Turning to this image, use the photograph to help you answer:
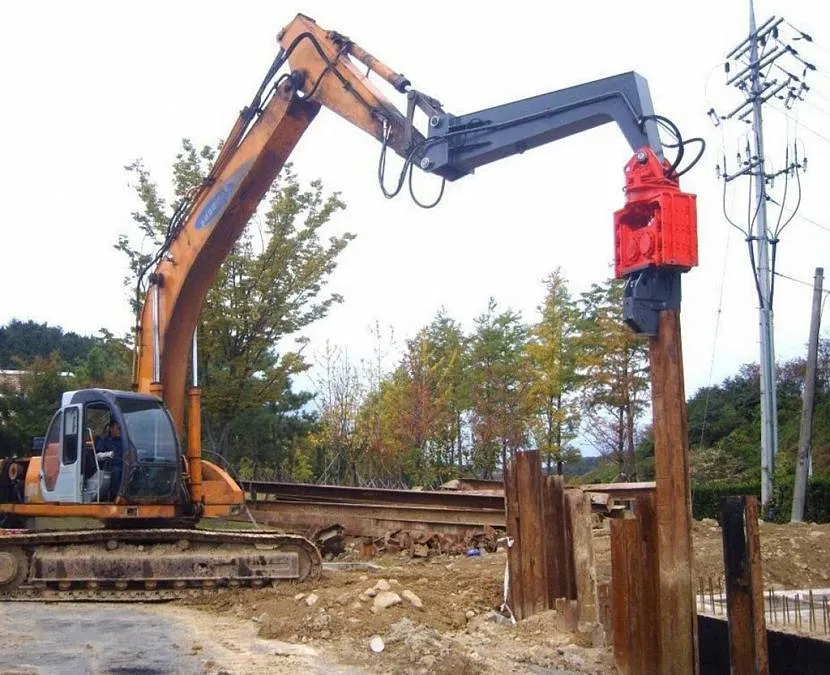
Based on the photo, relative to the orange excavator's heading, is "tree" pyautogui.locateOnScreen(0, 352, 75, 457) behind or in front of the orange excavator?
behind

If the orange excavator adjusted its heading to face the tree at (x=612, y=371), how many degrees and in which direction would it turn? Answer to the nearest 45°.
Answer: approximately 90° to its left

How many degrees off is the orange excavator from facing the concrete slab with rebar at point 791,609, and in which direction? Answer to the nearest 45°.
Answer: approximately 45° to its left

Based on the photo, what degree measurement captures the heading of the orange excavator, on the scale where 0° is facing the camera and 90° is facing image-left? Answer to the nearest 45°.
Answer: approximately 315°

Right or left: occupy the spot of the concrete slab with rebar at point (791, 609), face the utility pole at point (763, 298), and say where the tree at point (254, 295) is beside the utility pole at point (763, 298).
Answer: left

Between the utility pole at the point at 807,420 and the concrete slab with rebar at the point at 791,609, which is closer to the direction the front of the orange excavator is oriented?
the concrete slab with rebar

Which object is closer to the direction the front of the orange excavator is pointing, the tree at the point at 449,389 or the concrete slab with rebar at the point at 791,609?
the concrete slab with rebar
